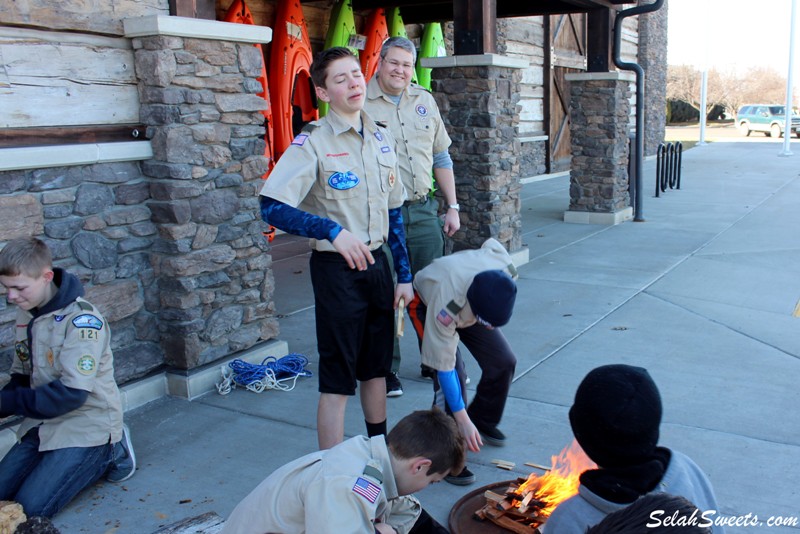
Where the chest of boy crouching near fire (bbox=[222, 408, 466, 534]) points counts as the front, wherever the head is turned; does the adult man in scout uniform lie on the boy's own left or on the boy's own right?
on the boy's own left

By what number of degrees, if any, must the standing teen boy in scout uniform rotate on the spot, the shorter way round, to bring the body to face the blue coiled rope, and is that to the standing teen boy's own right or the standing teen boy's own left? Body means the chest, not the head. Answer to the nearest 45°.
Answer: approximately 180°

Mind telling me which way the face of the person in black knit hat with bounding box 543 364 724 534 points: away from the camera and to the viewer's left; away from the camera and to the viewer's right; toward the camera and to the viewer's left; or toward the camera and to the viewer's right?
away from the camera and to the viewer's left

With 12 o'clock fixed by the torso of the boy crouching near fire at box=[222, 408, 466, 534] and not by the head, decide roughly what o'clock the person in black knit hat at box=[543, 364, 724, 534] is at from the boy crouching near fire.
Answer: The person in black knit hat is roughly at 1 o'clock from the boy crouching near fire.

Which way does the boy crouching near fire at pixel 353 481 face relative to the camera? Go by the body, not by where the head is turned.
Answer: to the viewer's right

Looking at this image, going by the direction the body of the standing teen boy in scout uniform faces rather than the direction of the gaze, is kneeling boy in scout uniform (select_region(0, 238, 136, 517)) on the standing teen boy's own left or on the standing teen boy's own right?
on the standing teen boy's own right

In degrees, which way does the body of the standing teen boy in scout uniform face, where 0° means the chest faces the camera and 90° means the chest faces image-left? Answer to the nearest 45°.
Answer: approximately 315°

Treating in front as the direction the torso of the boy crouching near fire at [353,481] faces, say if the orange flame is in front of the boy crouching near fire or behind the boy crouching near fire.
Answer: in front

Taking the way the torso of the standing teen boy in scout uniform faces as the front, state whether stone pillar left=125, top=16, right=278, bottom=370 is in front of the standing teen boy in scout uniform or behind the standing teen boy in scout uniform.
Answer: behind

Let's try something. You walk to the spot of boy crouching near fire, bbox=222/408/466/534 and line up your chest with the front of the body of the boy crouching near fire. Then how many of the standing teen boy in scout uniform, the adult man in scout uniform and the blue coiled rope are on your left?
3

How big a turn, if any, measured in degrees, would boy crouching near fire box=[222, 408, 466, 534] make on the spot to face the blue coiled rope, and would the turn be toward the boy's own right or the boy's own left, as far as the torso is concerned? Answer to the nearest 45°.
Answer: approximately 90° to the boy's own left
